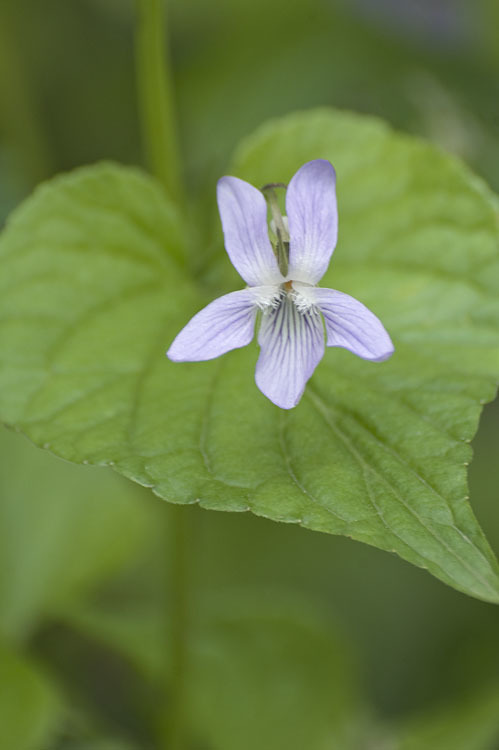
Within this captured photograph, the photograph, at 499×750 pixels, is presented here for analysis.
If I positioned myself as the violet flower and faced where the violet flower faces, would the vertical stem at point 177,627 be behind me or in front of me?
behind

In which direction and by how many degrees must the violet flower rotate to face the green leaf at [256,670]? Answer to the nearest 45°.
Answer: approximately 180°

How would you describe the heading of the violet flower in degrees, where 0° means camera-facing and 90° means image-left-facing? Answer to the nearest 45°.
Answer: approximately 0°
